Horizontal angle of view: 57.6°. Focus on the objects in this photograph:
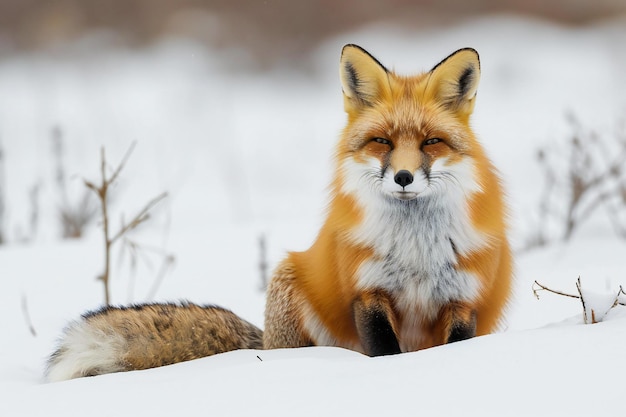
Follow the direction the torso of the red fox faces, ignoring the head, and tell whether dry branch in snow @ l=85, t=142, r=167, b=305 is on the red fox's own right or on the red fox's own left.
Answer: on the red fox's own right

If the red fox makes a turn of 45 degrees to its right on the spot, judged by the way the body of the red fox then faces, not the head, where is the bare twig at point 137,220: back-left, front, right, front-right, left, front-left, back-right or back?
right

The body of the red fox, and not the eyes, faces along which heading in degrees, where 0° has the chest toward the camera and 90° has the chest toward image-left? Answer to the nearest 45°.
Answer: approximately 0°

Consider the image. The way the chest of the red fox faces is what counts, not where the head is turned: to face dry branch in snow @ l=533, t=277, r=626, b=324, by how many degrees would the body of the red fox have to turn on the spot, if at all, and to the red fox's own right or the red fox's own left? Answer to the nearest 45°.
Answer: approximately 90° to the red fox's own left
